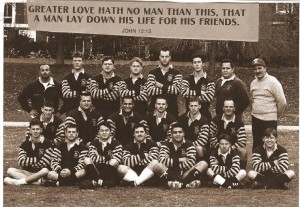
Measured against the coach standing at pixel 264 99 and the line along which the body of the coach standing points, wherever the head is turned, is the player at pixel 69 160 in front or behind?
in front

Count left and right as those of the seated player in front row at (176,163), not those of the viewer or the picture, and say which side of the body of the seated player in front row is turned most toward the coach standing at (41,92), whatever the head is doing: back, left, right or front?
right
